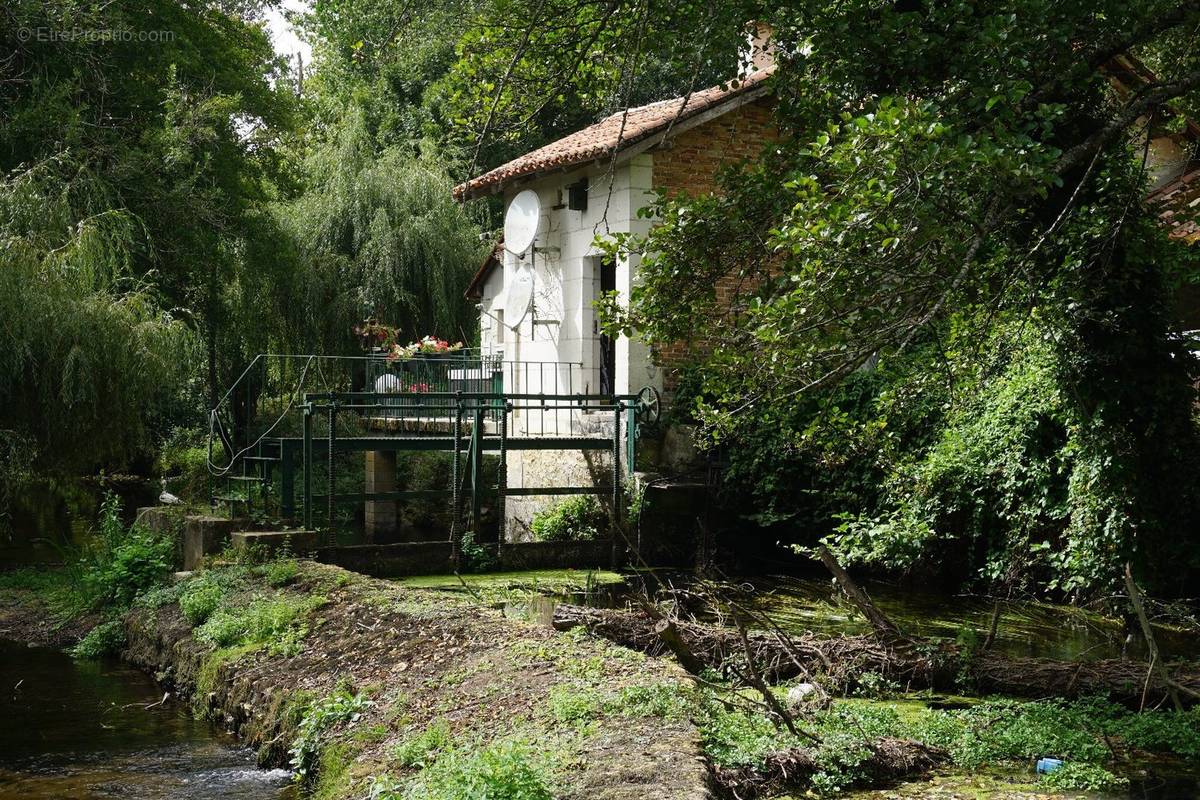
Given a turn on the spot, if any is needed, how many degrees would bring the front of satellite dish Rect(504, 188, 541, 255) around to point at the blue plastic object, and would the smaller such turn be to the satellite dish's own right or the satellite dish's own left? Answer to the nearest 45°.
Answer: approximately 45° to the satellite dish's own left

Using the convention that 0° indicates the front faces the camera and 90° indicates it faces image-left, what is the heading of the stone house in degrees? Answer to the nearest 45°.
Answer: approximately 45°

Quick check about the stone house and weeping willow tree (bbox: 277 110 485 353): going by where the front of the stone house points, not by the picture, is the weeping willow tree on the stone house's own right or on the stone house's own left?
on the stone house's own right

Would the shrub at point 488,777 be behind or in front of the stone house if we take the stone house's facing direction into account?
in front

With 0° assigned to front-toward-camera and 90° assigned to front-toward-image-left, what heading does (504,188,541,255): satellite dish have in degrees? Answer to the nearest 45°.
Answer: approximately 45°

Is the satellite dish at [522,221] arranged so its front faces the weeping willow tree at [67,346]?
yes

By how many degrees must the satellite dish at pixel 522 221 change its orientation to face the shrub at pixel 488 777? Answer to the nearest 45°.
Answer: approximately 45° to its left

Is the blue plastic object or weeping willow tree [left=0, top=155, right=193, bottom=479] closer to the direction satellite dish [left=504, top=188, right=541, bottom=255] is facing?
the weeping willow tree

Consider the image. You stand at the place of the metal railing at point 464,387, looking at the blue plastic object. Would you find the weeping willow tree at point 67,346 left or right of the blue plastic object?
right
